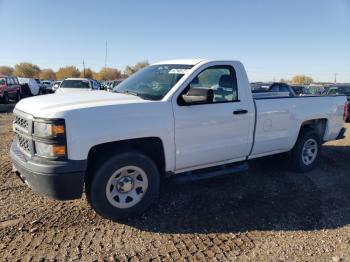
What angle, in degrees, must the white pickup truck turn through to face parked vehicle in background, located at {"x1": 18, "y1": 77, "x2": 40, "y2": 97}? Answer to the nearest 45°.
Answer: approximately 90° to its right

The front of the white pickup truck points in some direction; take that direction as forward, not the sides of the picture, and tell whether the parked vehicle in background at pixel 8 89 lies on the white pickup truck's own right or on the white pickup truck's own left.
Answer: on the white pickup truck's own right

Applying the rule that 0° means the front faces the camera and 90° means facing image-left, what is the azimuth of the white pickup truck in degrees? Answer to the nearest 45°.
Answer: approximately 45°
